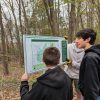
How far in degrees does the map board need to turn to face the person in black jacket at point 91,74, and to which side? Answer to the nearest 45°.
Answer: approximately 45° to its left

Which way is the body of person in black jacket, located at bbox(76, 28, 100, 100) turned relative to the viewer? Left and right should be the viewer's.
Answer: facing to the left of the viewer

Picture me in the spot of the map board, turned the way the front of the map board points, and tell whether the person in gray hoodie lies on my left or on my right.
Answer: on my left

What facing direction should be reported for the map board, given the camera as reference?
facing the viewer and to the right of the viewer

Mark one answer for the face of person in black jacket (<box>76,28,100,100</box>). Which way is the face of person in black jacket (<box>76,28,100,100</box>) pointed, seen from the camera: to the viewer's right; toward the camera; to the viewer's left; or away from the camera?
to the viewer's left

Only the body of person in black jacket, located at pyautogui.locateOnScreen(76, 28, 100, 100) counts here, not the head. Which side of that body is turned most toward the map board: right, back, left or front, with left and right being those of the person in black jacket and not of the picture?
front

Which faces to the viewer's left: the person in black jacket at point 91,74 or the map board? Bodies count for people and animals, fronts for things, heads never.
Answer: the person in black jacket

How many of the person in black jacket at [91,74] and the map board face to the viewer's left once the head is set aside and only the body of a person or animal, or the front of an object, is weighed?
1

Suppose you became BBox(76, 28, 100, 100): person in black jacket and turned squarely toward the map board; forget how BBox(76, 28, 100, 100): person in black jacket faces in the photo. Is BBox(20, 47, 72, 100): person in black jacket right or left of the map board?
left

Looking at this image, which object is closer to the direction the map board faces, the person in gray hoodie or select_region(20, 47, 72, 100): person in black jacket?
the person in black jacket
